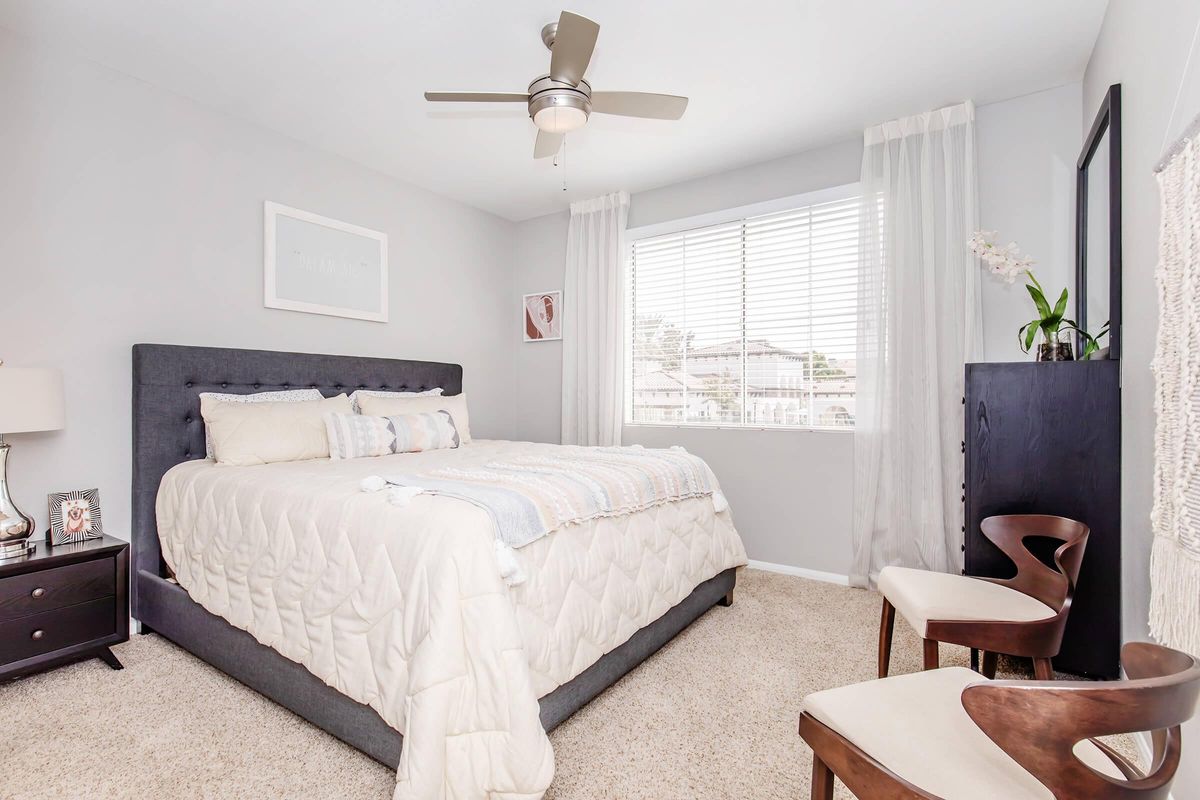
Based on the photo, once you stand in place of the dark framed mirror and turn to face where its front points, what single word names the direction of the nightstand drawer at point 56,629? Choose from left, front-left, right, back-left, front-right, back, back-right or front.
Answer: front-left

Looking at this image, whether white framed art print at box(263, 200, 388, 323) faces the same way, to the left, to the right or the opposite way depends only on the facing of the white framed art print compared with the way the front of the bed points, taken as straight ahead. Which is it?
the same way

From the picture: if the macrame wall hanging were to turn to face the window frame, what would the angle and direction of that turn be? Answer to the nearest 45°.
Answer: approximately 45° to its right

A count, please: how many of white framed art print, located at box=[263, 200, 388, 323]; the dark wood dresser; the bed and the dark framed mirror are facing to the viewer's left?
2

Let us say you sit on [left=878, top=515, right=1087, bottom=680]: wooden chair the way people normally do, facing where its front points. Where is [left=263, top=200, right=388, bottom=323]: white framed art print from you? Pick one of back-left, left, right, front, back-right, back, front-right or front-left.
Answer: front-right

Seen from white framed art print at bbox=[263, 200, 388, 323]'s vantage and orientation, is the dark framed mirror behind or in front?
in front

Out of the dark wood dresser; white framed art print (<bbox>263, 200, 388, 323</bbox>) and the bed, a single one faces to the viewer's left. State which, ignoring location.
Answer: the dark wood dresser

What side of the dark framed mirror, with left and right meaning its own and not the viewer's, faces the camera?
left

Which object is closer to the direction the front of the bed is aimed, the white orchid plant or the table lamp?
the white orchid plant

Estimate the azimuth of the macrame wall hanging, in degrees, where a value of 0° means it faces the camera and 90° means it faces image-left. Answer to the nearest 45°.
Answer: approximately 90°

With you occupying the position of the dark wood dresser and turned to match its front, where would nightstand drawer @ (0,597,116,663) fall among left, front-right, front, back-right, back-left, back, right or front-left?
front-left

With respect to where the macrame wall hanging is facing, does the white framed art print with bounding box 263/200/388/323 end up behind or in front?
in front

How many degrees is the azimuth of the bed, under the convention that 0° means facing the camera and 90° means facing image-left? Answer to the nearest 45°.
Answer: approximately 315°

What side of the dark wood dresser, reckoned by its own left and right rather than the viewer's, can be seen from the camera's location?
left

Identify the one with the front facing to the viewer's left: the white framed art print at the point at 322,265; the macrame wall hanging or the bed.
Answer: the macrame wall hanging
